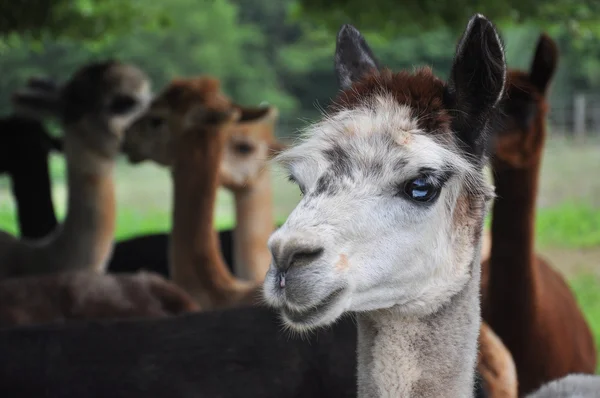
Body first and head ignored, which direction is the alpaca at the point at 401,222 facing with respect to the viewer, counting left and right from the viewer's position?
facing the viewer and to the left of the viewer

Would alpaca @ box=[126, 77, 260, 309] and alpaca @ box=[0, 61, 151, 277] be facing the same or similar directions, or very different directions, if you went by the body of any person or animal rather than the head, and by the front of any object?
very different directions

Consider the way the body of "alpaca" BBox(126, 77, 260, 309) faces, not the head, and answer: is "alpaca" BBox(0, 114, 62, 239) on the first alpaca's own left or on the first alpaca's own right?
on the first alpaca's own right

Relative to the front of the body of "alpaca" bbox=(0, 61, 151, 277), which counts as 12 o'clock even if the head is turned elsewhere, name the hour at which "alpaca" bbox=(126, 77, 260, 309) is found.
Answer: "alpaca" bbox=(126, 77, 260, 309) is roughly at 2 o'clock from "alpaca" bbox=(0, 61, 151, 277).

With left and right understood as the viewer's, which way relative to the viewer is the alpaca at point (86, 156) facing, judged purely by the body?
facing to the right of the viewer

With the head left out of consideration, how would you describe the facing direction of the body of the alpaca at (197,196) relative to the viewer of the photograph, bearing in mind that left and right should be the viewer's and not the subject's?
facing to the left of the viewer

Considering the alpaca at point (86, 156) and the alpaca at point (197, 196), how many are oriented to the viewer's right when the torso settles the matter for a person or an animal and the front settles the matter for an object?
1

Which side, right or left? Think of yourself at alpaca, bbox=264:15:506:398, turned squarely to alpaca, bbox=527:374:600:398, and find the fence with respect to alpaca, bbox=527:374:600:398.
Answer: left
